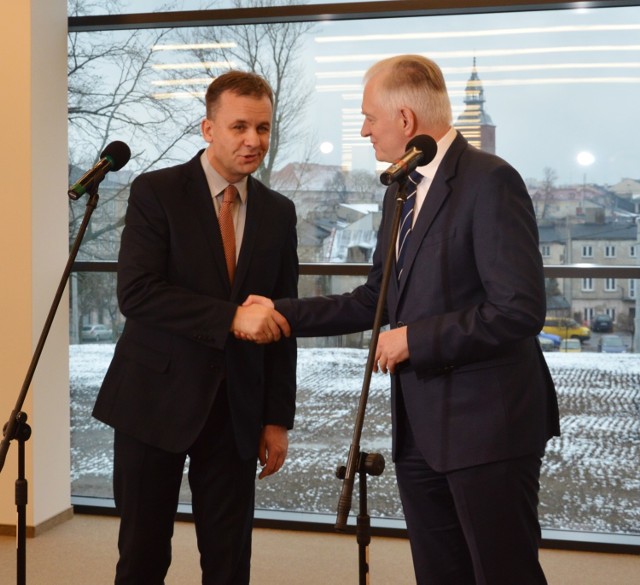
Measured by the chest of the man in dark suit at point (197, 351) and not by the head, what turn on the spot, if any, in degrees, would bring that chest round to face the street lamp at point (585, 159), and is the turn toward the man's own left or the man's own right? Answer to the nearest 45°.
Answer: approximately 90° to the man's own left

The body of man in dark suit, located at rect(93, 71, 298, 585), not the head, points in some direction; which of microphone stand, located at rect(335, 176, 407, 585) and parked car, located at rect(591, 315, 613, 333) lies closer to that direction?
the microphone stand

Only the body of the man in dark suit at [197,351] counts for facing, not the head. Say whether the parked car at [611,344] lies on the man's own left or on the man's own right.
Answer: on the man's own left

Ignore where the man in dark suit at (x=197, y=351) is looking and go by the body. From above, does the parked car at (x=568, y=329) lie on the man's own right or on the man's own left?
on the man's own left

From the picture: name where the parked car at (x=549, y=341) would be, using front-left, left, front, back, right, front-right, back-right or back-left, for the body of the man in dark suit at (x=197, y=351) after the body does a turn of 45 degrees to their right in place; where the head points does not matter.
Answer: back-left

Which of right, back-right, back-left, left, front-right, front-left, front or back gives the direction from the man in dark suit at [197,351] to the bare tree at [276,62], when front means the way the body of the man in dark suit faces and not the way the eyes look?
back-left

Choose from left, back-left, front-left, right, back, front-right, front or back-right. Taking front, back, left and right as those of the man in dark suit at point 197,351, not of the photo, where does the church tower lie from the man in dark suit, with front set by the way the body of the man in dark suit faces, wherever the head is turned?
left

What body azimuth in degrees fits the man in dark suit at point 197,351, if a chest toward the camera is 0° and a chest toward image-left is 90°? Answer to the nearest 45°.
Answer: approximately 315°

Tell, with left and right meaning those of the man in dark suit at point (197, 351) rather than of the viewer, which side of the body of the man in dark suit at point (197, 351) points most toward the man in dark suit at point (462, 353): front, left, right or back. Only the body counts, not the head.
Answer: front

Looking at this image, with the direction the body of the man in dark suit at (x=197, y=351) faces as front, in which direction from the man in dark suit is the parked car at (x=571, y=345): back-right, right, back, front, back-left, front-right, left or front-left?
left

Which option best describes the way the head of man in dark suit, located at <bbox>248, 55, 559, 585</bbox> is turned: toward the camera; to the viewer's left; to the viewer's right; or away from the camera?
to the viewer's left

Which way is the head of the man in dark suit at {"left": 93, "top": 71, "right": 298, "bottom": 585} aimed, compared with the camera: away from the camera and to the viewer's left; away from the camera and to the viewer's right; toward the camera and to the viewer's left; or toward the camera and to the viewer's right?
toward the camera and to the viewer's right
